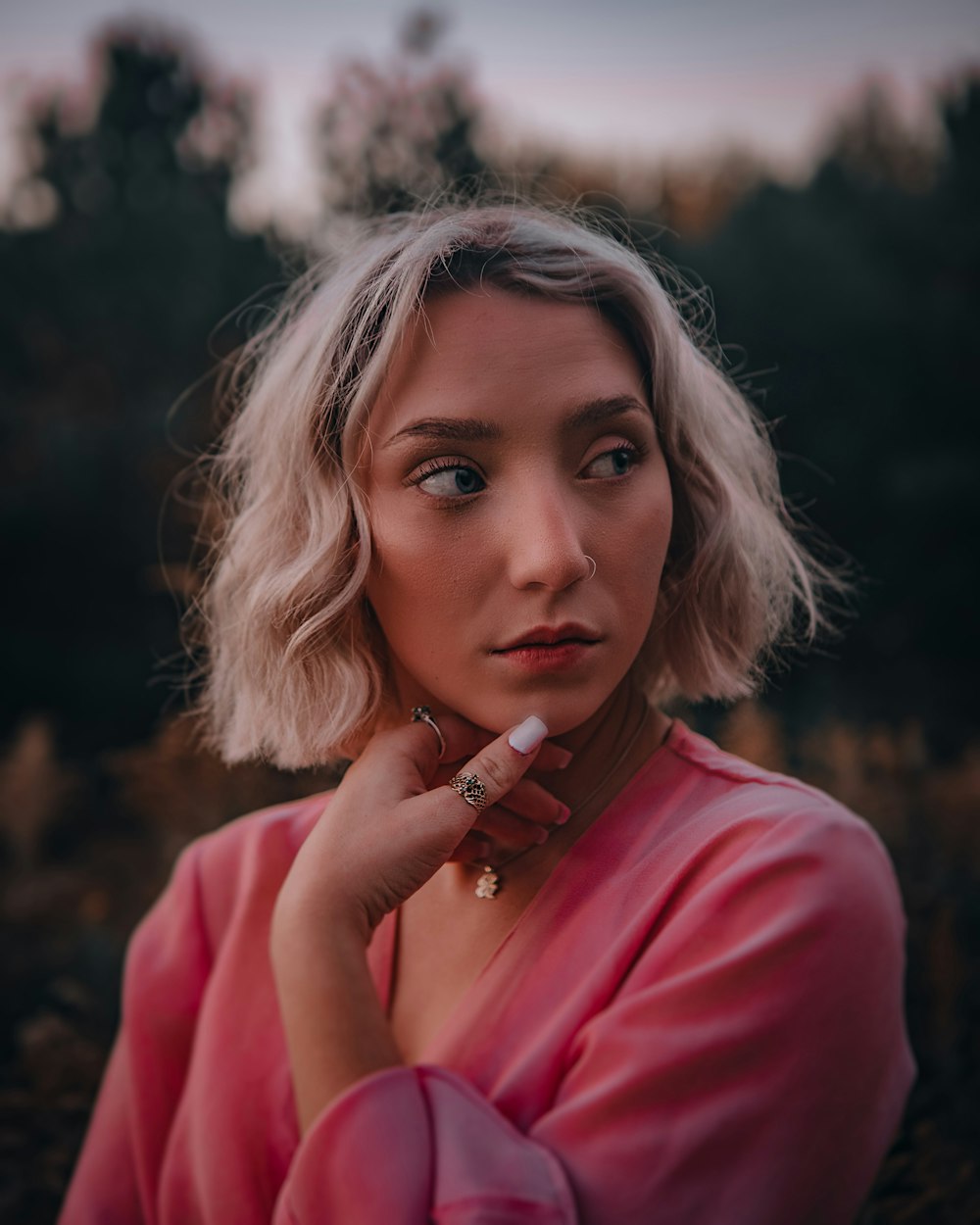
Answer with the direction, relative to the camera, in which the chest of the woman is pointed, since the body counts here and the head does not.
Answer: toward the camera
